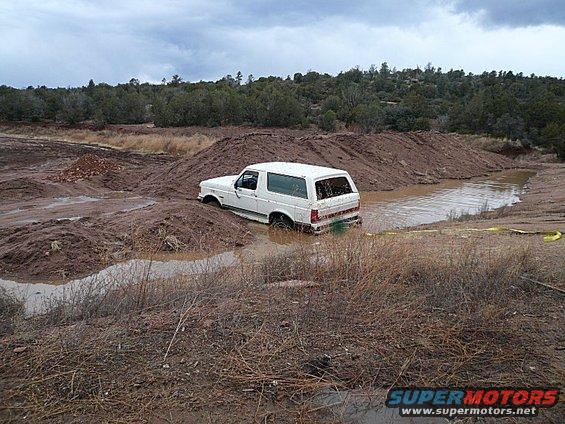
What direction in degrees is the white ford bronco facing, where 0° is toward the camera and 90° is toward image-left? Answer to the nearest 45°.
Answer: approximately 135°

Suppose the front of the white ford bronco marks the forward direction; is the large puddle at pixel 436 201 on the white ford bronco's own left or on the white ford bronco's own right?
on the white ford bronco's own right

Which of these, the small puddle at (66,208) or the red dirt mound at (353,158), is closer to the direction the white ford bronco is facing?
the small puddle

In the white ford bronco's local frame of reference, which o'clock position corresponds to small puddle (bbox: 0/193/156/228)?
The small puddle is roughly at 11 o'clock from the white ford bronco.

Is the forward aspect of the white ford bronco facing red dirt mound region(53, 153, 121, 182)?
yes

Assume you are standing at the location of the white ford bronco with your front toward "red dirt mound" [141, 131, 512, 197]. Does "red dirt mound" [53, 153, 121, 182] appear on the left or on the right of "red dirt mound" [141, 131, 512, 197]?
left
